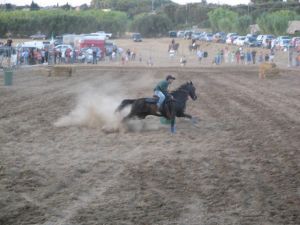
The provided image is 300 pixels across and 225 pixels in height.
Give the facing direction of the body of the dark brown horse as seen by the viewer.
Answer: to the viewer's right

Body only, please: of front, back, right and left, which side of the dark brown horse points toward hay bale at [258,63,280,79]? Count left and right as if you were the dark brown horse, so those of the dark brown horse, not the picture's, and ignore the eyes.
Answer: left

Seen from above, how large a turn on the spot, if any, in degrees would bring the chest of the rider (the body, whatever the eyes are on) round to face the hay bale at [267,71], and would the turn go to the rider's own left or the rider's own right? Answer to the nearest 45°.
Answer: approximately 90° to the rider's own left

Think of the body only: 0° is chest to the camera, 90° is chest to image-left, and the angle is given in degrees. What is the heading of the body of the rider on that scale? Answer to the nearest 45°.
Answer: approximately 270°
